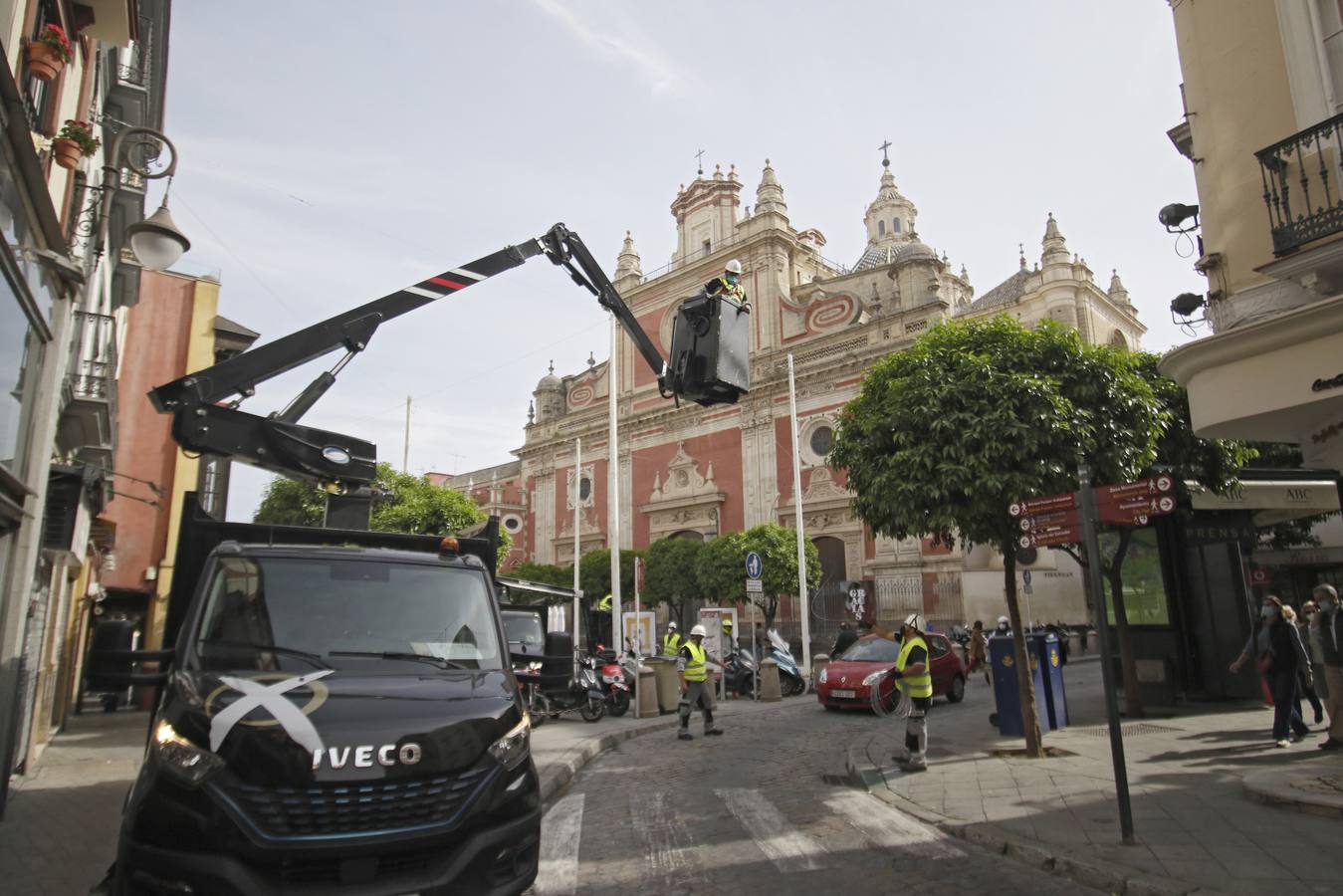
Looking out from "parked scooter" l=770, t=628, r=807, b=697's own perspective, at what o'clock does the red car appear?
The red car is roughly at 1 o'clock from the parked scooter.

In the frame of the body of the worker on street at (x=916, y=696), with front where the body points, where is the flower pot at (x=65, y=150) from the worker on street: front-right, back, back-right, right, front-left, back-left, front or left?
front-left

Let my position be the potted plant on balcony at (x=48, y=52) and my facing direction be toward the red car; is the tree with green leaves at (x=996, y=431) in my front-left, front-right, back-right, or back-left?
front-right

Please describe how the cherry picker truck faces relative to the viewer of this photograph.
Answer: facing the viewer

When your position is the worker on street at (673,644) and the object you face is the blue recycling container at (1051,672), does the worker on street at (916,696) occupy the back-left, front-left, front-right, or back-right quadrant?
front-right

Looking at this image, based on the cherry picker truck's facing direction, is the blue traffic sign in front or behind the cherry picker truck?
behind

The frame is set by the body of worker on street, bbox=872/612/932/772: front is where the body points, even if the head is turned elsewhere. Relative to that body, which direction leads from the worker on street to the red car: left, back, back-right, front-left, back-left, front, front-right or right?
right

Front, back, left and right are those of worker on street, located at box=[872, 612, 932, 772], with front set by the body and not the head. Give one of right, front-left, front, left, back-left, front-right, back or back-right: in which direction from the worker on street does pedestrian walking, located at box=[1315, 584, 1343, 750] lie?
back

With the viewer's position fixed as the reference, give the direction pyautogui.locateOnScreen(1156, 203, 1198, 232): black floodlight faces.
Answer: facing to the left of the viewer

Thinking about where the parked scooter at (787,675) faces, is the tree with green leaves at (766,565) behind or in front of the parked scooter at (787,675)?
behind

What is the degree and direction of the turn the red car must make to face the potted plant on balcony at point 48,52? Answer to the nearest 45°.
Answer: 0° — it already faces it

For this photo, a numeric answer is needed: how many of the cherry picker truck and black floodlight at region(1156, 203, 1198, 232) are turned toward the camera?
1

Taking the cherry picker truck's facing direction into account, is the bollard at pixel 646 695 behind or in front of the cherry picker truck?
behind

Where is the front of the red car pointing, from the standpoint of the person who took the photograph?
facing the viewer and to the left of the viewer
